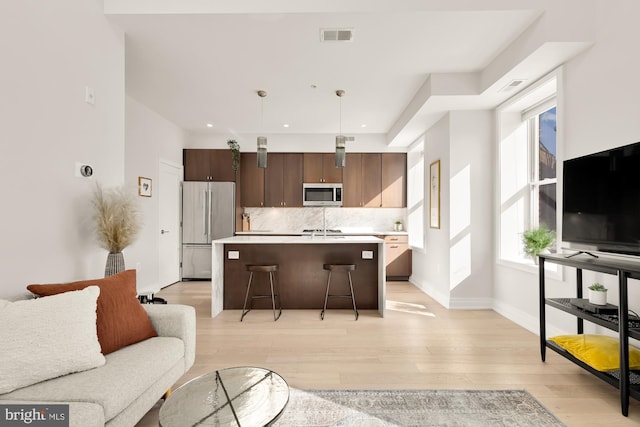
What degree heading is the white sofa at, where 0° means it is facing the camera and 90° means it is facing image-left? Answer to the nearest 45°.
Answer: approximately 315°

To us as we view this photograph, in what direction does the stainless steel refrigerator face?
facing the viewer

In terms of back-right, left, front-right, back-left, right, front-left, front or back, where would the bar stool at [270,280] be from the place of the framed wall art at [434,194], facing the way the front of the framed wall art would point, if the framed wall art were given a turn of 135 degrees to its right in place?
back

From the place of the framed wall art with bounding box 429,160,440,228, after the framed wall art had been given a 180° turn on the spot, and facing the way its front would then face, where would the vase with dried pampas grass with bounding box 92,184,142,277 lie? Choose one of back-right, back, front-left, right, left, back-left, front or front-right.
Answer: back-right

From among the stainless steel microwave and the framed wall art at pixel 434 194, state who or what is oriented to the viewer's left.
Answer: the framed wall art

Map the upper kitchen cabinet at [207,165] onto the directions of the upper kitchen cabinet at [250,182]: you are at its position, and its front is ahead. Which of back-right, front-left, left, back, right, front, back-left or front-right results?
right

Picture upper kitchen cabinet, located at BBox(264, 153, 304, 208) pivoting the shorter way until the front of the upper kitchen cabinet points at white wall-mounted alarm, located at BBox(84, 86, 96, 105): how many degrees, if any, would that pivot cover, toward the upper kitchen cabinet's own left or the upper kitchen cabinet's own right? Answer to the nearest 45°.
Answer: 0° — it already faces it

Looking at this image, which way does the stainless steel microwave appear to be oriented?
toward the camera

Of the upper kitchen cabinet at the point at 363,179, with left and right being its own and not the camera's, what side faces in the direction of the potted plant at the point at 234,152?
right

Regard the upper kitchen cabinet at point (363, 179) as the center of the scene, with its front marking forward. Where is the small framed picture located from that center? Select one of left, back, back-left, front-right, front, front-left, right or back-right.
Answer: front-right

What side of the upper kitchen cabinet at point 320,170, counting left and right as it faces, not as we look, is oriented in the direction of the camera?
front

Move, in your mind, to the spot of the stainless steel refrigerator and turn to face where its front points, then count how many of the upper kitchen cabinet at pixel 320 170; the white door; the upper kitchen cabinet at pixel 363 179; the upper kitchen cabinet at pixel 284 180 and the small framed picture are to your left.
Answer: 3

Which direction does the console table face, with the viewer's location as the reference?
facing the viewer and to the left of the viewer

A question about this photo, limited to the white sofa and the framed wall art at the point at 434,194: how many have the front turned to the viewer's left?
1

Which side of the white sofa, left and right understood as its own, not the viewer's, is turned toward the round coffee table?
front
